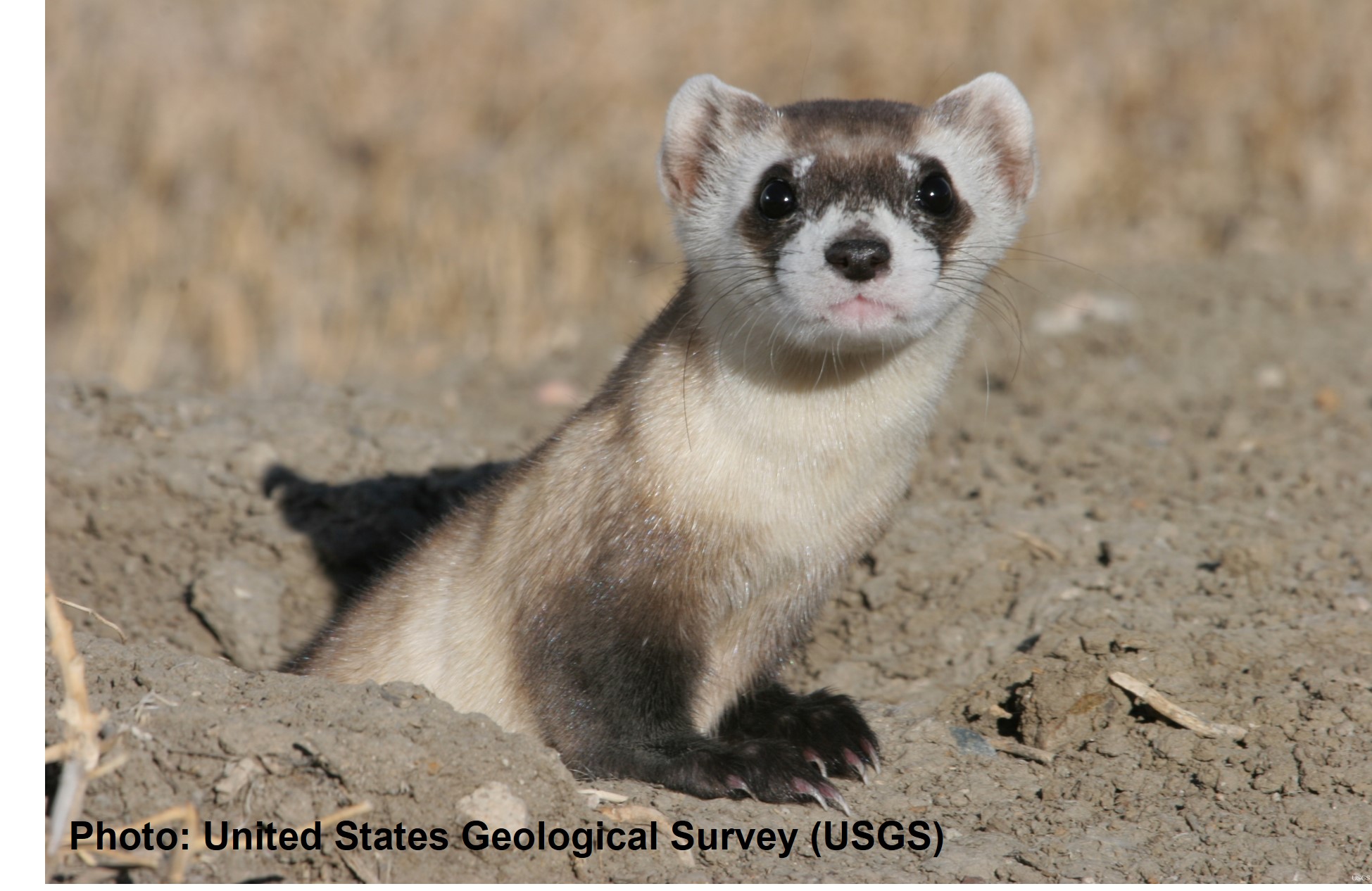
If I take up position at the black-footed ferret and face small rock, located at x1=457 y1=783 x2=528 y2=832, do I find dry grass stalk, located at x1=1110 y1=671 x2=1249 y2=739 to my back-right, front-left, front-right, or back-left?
back-left

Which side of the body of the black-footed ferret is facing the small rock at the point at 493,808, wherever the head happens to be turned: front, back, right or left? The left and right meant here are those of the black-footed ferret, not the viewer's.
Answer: right

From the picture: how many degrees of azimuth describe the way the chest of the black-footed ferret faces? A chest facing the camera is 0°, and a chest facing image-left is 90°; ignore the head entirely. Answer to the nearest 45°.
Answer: approximately 315°

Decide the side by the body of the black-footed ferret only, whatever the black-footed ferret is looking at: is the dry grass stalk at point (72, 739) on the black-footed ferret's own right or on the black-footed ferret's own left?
on the black-footed ferret's own right

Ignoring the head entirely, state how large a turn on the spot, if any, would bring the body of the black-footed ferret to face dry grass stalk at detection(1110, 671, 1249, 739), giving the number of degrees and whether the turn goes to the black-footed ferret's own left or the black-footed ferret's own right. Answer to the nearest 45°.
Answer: approximately 45° to the black-footed ferret's own left
